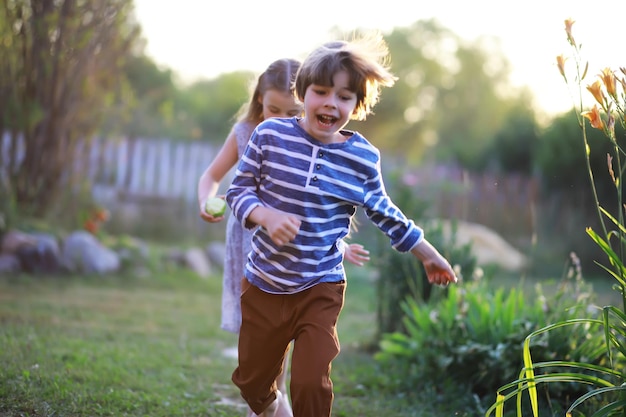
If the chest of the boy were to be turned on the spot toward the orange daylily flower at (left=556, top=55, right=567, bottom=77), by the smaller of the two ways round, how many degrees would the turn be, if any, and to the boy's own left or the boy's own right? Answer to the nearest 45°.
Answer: approximately 90° to the boy's own left

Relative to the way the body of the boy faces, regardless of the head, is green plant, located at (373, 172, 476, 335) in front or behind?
behind

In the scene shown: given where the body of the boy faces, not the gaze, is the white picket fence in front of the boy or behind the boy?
behind

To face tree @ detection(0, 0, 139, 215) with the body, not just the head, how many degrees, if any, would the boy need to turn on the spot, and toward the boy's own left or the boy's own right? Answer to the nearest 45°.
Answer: approximately 135° to the boy's own right

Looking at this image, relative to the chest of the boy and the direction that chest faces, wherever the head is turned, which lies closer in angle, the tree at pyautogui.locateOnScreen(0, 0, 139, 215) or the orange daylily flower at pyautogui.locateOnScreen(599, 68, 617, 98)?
the orange daylily flower

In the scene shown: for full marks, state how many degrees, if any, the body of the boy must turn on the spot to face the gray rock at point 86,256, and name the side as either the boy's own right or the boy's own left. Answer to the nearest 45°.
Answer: approximately 135° to the boy's own right

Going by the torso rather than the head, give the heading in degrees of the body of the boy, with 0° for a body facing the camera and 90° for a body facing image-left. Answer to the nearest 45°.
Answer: approximately 0°

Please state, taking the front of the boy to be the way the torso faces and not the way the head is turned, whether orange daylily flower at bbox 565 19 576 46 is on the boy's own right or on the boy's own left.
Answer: on the boy's own left
